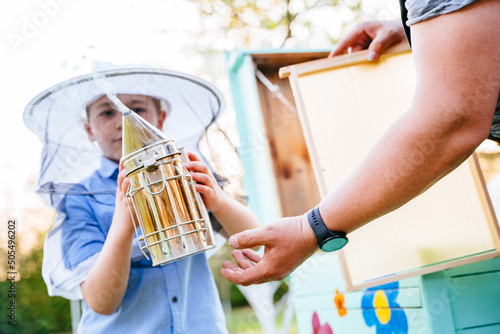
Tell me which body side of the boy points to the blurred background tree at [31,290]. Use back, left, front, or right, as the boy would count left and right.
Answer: back

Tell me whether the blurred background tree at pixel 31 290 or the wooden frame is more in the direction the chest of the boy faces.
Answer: the wooden frame

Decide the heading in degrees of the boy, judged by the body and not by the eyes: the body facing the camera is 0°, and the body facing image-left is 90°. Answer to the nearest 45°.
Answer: approximately 0°

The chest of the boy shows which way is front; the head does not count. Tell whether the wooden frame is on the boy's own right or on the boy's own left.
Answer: on the boy's own left
